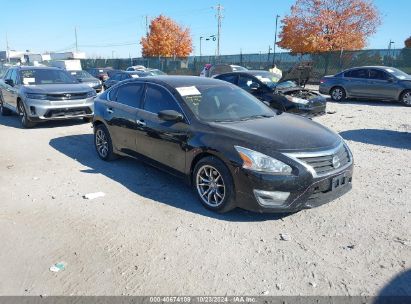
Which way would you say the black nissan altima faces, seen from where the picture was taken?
facing the viewer and to the right of the viewer

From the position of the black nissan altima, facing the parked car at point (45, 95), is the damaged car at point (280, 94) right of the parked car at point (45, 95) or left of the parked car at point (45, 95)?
right

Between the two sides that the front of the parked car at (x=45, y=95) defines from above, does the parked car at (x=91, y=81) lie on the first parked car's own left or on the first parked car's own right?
on the first parked car's own left

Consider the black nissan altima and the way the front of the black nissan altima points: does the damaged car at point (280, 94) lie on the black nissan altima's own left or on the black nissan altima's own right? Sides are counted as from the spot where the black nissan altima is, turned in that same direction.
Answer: on the black nissan altima's own left

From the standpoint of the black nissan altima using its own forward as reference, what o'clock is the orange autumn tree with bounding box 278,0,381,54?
The orange autumn tree is roughly at 8 o'clock from the black nissan altima.

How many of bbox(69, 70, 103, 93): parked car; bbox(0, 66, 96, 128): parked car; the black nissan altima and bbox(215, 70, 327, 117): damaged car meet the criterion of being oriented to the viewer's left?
0

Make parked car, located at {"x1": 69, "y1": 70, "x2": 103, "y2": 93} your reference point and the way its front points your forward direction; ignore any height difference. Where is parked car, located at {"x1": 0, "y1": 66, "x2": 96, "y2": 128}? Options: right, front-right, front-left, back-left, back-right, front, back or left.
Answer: front-right

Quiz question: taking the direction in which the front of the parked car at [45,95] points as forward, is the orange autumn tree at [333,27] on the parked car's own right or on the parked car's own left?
on the parked car's own left

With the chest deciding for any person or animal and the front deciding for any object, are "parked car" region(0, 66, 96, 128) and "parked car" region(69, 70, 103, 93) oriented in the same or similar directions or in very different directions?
same or similar directions

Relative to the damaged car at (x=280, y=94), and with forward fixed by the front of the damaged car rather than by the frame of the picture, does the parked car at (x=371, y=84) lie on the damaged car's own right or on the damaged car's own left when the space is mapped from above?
on the damaged car's own left

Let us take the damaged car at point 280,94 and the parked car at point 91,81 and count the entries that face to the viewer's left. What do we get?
0

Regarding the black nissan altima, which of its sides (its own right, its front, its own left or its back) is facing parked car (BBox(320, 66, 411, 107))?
left

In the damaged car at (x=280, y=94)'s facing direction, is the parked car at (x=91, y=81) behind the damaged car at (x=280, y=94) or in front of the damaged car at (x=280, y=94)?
behind
